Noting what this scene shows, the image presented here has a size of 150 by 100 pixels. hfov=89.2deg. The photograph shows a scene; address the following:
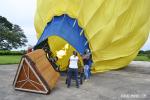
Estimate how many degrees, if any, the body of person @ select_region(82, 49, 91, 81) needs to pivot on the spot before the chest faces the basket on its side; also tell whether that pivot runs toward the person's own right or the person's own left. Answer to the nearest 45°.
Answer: approximately 45° to the person's own left
